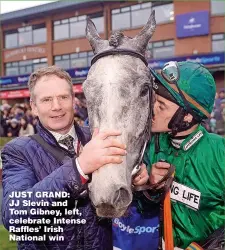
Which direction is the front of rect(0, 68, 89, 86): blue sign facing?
toward the camera

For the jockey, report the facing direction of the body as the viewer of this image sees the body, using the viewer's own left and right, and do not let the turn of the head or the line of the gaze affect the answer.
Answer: facing the viewer and to the left of the viewer

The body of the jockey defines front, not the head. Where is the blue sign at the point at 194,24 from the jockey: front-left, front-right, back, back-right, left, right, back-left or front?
back-right

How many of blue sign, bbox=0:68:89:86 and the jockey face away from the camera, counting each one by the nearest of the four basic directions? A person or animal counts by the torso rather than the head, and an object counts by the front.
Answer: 0

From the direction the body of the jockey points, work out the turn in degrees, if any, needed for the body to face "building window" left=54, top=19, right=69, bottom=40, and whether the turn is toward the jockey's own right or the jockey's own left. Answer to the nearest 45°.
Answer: approximately 135° to the jockey's own right

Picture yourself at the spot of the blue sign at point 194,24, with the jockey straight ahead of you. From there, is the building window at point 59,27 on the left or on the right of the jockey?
right

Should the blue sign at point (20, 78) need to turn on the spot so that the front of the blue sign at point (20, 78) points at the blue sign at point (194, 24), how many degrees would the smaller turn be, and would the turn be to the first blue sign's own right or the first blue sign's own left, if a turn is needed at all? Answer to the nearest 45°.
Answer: approximately 135° to the first blue sign's own left

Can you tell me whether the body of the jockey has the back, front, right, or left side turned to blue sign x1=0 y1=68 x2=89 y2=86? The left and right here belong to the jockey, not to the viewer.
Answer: right

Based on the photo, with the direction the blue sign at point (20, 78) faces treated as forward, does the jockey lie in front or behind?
in front
